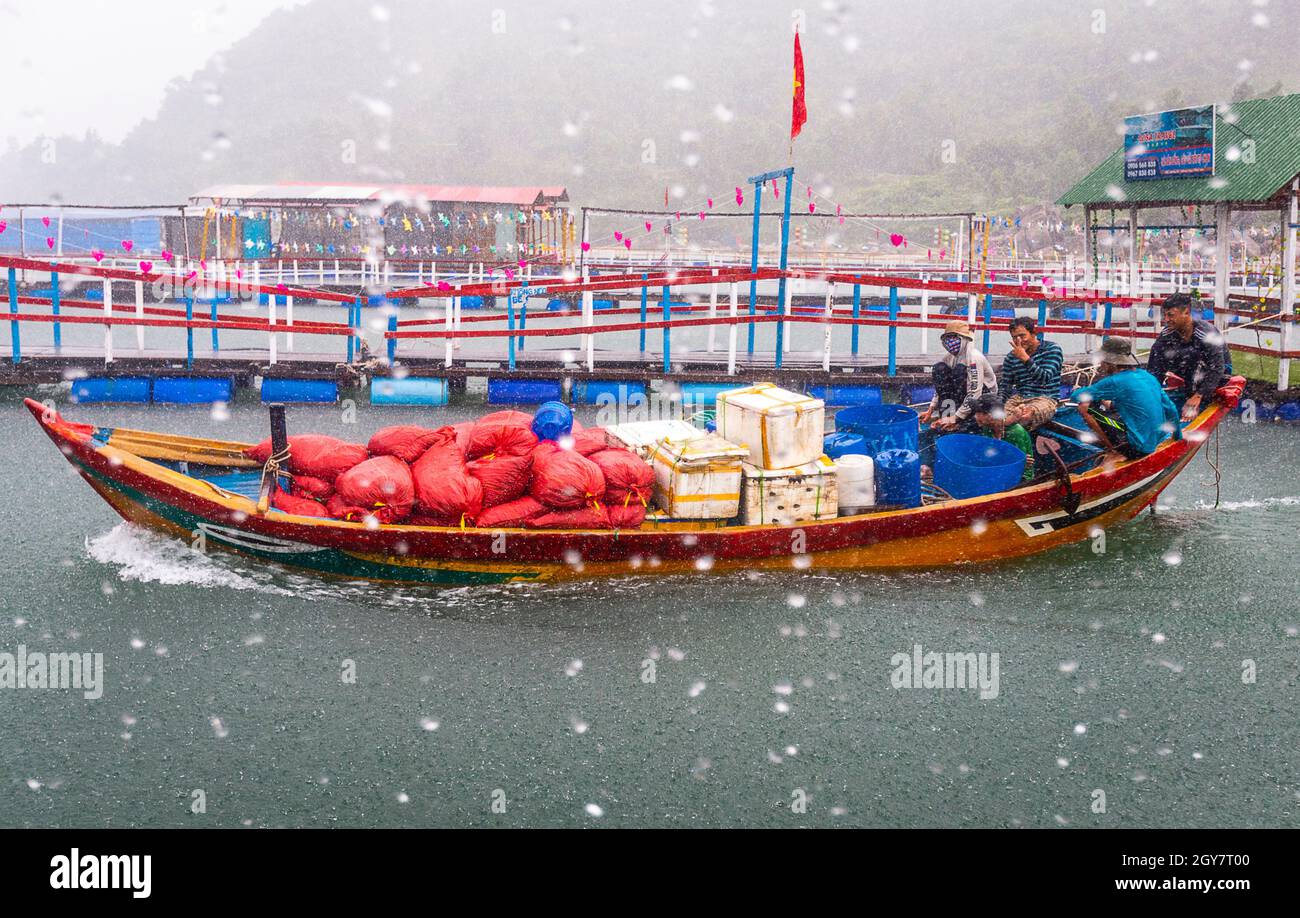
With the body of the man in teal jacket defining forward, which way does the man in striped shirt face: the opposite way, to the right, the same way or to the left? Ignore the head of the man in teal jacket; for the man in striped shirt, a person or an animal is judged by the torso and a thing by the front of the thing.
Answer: to the left

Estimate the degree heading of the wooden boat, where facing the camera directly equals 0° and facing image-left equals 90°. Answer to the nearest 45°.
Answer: approximately 90°

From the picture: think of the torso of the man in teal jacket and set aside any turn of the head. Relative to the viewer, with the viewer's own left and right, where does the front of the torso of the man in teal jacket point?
facing away from the viewer and to the left of the viewer
